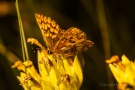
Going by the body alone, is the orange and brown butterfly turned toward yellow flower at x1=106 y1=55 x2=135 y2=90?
no

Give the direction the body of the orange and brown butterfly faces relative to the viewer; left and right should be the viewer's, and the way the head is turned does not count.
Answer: facing to the left of the viewer
